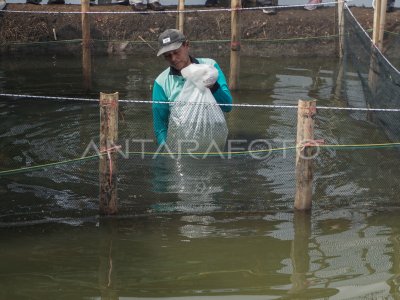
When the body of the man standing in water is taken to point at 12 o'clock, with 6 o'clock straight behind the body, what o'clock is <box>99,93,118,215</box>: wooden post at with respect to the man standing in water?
The wooden post is roughly at 1 o'clock from the man standing in water.

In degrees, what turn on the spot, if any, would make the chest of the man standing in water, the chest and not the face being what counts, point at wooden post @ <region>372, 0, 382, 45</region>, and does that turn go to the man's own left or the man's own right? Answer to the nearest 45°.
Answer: approximately 135° to the man's own left

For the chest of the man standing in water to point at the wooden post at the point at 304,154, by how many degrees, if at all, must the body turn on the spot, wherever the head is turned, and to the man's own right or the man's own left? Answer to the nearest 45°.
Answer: approximately 45° to the man's own left

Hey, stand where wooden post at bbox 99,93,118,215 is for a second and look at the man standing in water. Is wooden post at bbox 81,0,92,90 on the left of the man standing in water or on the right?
left

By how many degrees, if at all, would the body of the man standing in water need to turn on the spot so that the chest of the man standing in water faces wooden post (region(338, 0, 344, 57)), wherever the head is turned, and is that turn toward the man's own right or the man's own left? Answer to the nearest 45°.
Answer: approximately 135° to the man's own left

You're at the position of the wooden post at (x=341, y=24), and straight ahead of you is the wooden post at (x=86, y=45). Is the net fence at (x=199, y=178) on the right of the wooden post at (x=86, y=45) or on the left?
left

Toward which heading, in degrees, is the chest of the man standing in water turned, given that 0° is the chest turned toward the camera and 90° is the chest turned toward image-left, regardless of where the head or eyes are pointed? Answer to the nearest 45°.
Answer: approximately 0°

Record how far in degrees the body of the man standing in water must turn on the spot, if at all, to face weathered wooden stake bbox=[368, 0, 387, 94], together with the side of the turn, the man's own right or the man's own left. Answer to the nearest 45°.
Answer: approximately 135° to the man's own left

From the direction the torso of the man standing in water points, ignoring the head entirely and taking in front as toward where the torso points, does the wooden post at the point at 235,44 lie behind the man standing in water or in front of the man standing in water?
behind
